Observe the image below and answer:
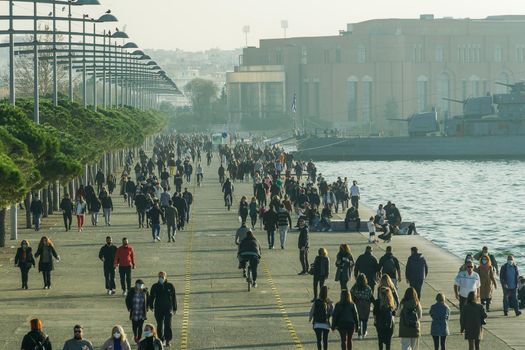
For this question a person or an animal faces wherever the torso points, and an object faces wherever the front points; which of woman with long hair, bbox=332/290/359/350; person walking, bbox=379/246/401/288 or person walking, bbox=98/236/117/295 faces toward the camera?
person walking, bbox=98/236/117/295

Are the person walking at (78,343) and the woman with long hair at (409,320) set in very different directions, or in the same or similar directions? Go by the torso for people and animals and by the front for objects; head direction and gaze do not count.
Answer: very different directions

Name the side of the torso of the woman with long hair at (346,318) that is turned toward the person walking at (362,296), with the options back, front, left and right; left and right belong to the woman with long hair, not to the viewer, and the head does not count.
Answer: front

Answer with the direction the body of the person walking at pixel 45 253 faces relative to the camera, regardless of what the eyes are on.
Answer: toward the camera

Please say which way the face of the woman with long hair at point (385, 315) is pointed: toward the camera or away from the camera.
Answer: away from the camera

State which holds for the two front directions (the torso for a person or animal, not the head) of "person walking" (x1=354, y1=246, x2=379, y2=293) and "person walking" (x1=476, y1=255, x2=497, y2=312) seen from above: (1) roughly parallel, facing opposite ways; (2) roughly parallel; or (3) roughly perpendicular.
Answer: roughly parallel, facing opposite ways

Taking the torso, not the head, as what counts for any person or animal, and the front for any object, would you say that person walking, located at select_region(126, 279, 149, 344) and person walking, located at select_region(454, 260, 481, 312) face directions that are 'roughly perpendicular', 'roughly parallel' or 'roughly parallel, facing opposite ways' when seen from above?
roughly parallel

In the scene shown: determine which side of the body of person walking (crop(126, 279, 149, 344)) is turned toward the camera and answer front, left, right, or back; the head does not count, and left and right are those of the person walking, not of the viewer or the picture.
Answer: front

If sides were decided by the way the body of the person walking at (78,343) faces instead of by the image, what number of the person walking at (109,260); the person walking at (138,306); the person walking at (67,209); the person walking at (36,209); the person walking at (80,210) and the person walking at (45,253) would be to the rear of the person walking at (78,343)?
6

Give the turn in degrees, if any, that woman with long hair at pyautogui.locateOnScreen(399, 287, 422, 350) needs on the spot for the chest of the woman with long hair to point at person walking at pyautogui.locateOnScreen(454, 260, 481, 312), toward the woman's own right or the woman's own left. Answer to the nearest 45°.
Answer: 0° — they already face them

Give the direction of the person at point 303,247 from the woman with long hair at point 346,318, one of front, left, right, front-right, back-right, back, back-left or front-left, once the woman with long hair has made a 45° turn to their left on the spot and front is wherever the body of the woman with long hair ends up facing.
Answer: front-right

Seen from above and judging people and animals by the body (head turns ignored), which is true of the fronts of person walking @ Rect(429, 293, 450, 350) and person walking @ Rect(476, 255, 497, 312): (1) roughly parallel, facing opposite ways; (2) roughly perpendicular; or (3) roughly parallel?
roughly parallel, facing opposite ways

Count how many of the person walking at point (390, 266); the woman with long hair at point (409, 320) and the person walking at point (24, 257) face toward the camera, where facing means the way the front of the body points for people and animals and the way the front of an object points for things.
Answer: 1

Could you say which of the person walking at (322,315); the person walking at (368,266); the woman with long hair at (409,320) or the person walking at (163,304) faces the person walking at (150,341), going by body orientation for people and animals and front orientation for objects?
the person walking at (163,304)

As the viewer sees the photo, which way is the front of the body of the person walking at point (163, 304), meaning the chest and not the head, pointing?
toward the camera

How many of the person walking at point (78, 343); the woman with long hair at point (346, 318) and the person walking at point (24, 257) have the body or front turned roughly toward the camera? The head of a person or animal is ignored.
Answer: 2

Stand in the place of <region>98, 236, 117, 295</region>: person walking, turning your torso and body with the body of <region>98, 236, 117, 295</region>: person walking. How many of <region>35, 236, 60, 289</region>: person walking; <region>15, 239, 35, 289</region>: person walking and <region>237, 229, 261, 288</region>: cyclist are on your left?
1

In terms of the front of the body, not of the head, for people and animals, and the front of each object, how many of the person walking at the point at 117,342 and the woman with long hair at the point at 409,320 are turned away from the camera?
1

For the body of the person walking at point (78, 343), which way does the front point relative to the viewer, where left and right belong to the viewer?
facing the viewer

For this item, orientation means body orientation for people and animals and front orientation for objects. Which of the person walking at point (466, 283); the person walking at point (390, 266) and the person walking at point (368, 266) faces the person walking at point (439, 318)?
the person walking at point (466, 283)
